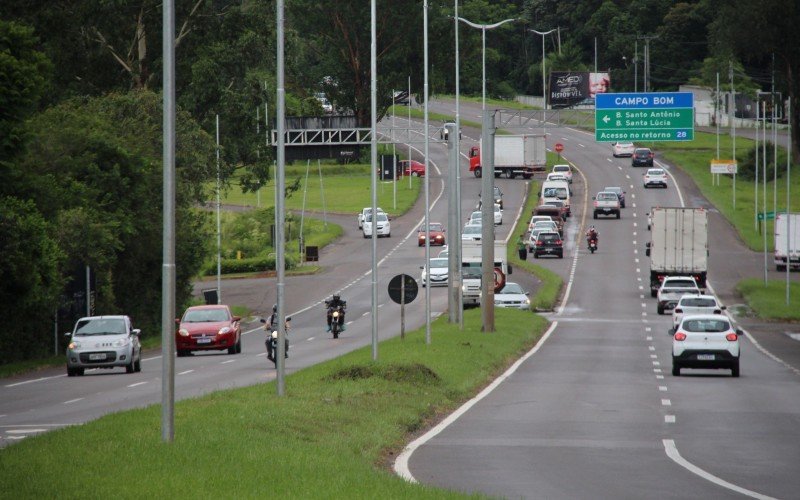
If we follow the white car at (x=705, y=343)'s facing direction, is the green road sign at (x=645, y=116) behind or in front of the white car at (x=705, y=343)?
in front

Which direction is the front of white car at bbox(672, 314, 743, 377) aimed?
away from the camera

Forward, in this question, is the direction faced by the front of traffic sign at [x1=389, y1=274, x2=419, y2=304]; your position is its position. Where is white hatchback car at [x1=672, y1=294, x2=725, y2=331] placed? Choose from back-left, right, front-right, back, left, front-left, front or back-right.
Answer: front-right

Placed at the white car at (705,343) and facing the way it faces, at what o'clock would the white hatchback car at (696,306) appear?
The white hatchback car is roughly at 12 o'clock from the white car.

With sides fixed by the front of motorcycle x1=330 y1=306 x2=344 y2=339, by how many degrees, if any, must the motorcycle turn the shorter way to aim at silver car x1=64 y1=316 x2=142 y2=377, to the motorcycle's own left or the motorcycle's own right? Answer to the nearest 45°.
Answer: approximately 45° to the motorcycle's own right

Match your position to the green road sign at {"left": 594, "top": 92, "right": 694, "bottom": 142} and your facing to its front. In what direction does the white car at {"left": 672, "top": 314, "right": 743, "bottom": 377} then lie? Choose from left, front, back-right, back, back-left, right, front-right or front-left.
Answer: front

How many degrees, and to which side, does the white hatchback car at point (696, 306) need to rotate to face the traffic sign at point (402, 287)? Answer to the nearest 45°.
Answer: approximately 135° to its left

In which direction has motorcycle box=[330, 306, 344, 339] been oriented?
toward the camera

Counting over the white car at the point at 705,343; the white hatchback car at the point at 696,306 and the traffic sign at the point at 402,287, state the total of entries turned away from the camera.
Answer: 3

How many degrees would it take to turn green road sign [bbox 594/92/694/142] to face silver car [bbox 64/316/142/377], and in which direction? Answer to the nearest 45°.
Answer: approximately 45° to its right

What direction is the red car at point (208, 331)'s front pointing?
toward the camera

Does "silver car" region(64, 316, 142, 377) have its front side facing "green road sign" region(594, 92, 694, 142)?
no

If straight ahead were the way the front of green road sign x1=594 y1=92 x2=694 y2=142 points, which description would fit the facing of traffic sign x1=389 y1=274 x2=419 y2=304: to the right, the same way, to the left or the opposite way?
the opposite way

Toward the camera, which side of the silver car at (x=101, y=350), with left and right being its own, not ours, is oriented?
front

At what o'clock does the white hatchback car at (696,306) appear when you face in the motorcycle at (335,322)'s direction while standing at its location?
The white hatchback car is roughly at 9 o'clock from the motorcycle.
